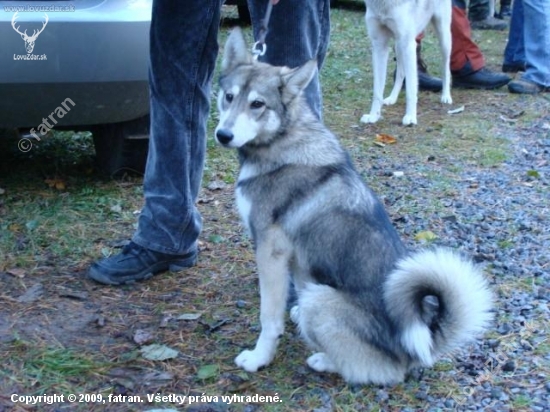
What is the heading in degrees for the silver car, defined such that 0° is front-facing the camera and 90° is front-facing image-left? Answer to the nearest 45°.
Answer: approximately 180°

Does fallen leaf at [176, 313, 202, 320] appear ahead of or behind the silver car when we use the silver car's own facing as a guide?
behind

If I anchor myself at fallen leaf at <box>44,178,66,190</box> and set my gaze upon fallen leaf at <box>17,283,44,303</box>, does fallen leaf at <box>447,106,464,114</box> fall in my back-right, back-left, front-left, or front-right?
back-left

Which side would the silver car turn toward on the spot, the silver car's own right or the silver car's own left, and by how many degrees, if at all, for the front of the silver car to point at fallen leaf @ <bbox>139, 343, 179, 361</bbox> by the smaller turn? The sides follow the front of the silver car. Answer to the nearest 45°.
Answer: approximately 180°

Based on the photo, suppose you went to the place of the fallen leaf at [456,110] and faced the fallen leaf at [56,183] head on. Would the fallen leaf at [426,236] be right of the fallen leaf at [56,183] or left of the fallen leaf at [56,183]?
left
